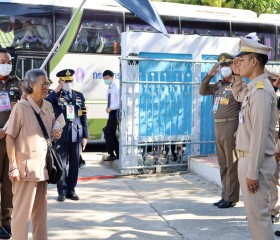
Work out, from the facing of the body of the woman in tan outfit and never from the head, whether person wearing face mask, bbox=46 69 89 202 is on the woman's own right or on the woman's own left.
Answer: on the woman's own left

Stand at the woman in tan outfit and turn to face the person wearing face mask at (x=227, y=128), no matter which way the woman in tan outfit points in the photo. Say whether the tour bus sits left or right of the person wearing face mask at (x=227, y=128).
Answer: left

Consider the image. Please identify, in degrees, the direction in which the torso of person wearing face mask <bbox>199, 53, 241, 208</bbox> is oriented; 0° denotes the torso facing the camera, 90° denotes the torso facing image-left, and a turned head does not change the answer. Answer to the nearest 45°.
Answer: approximately 45°

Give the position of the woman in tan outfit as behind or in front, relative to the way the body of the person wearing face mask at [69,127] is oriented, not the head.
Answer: in front

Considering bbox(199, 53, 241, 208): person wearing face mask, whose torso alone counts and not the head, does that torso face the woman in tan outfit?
yes

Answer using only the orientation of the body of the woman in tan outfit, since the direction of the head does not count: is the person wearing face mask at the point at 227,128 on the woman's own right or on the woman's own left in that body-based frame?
on the woman's own left

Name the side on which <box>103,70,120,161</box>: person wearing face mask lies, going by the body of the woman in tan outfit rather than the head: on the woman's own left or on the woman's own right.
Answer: on the woman's own left

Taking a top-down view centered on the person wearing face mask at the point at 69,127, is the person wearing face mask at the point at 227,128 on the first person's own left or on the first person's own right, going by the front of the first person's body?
on the first person's own left

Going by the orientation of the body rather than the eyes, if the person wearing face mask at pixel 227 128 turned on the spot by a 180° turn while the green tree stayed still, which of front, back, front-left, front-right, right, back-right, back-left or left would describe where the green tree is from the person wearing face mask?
front-left

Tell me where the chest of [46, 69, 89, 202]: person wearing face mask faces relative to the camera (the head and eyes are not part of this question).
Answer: toward the camera

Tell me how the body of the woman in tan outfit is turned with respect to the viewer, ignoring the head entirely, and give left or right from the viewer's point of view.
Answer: facing the viewer and to the right of the viewer

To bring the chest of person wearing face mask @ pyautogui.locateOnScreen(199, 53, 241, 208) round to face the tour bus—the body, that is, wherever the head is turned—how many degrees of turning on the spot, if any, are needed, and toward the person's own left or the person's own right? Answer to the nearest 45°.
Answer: approximately 90° to the person's own right

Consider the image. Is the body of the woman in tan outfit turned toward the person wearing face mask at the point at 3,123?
no

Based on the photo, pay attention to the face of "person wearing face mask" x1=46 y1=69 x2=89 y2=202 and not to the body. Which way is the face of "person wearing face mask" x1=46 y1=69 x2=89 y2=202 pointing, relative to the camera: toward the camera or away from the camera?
toward the camera

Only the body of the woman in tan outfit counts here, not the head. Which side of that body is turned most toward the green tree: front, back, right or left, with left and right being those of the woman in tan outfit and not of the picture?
left

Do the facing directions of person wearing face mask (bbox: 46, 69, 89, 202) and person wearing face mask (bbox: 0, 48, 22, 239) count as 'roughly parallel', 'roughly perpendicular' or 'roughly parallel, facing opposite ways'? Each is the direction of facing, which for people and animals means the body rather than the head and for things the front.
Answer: roughly parallel
